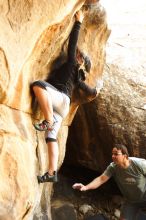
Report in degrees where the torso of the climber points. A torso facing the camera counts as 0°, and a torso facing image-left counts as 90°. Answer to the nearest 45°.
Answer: approximately 135°
